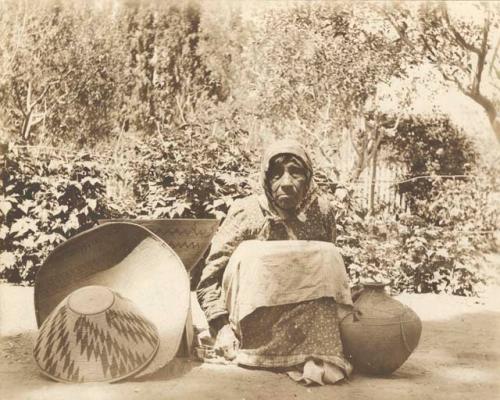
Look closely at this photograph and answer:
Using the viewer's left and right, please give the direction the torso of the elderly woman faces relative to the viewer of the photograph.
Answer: facing the viewer

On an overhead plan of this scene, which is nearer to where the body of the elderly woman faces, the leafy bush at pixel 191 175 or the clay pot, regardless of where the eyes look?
the clay pot

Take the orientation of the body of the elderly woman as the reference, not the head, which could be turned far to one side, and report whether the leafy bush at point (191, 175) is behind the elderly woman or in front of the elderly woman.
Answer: behind

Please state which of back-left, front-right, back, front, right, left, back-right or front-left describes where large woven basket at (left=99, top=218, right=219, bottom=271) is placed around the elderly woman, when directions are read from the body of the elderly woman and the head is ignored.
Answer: back-right

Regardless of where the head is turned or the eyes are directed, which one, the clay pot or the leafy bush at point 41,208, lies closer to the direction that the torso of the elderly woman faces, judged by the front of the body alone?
the clay pot

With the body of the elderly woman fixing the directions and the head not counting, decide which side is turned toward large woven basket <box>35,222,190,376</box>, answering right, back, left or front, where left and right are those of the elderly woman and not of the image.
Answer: right

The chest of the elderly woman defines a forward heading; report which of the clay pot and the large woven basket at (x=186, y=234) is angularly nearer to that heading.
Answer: the clay pot

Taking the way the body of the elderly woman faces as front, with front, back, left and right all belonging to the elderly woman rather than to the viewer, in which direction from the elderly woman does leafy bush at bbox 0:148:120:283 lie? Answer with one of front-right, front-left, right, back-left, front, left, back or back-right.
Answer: back-right

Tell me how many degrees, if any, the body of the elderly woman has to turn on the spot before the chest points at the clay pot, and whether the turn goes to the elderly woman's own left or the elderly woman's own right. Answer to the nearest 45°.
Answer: approximately 90° to the elderly woman's own left
